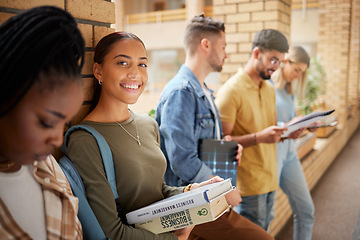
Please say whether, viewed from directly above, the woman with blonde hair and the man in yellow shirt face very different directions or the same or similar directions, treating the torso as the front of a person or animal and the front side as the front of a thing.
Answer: same or similar directions

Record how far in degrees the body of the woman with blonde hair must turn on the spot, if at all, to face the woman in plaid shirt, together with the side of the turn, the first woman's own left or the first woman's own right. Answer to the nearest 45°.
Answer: approximately 45° to the first woman's own right

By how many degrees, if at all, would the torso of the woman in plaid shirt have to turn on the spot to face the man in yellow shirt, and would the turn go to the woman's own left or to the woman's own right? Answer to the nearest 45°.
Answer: approximately 90° to the woman's own left

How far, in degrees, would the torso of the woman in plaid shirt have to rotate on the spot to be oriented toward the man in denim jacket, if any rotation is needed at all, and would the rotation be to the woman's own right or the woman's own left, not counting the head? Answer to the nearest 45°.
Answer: approximately 90° to the woman's own left

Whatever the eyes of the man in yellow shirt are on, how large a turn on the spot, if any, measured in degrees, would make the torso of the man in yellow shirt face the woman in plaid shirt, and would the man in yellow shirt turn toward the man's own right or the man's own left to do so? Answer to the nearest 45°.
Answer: approximately 45° to the man's own right
